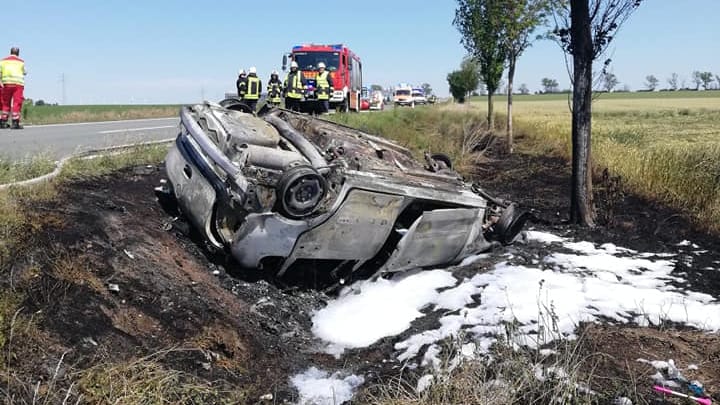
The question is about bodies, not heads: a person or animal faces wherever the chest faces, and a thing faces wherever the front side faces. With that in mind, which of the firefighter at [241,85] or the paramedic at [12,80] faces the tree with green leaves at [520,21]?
the firefighter at [241,85]

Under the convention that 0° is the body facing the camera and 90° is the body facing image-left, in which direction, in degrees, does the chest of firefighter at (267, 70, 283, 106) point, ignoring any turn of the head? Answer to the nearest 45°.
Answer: approximately 0°

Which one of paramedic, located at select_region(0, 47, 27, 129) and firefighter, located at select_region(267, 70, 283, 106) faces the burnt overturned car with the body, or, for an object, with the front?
firefighter, located at select_region(267, 70, 283, 106)
